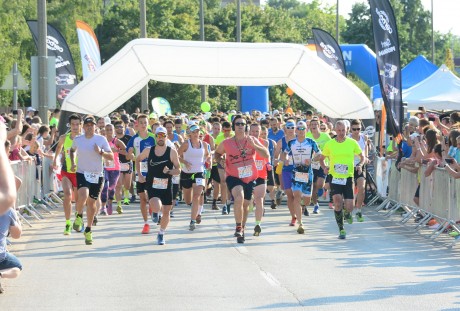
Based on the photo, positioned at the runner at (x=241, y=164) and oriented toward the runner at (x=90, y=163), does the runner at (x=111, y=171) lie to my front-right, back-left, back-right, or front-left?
front-right

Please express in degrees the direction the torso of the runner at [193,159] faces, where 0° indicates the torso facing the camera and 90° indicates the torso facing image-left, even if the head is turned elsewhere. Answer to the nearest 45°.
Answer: approximately 0°

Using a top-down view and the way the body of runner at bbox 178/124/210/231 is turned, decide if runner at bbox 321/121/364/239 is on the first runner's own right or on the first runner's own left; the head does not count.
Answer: on the first runner's own left

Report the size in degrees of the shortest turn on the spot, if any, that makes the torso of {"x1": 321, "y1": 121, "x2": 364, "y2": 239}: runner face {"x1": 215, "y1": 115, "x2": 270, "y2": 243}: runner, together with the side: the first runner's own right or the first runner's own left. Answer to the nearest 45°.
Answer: approximately 45° to the first runner's own right

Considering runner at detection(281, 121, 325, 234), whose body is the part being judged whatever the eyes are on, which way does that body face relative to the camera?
toward the camera

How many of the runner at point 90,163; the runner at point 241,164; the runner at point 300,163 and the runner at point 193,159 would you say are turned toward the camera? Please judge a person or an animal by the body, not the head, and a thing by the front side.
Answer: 4

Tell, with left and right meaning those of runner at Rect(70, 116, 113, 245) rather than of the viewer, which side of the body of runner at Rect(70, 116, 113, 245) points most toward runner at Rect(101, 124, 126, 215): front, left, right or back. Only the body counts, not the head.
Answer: back

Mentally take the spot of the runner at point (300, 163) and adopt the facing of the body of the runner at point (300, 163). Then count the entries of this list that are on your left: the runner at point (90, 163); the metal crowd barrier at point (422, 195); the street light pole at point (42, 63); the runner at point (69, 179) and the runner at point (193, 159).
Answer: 1

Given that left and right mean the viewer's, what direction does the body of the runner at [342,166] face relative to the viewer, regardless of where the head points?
facing the viewer

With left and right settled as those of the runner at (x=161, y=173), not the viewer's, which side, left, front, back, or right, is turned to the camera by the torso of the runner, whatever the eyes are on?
front

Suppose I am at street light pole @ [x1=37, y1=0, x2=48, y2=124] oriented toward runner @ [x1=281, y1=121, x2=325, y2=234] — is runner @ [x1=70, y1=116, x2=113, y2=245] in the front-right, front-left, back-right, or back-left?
front-right
